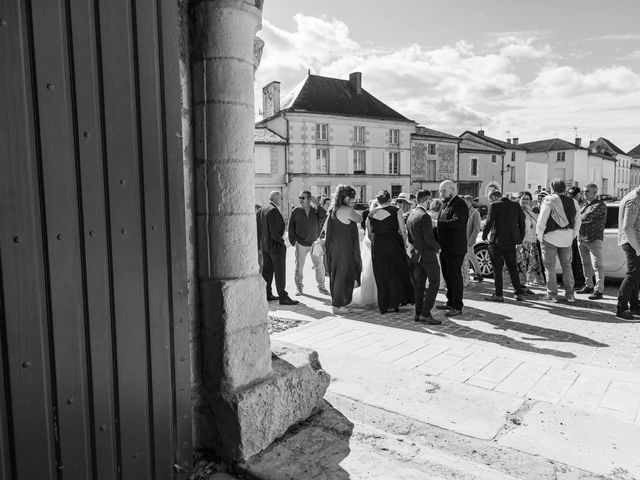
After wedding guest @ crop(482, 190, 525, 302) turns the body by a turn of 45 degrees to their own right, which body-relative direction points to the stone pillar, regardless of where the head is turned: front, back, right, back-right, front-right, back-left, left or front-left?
back

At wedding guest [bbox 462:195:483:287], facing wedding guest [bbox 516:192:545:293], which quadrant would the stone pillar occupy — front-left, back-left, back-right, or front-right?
back-right

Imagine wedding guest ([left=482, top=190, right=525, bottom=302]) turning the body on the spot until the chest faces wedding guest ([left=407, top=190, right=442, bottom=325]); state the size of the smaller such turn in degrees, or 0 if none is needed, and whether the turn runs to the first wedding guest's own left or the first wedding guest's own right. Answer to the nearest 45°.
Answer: approximately 90° to the first wedding guest's own left

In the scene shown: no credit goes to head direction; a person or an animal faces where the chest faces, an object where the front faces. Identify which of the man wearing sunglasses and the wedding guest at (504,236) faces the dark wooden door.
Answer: the man wearing sunglasses

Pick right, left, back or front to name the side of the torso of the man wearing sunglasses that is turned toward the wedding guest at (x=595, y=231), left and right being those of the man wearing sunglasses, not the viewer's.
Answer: left

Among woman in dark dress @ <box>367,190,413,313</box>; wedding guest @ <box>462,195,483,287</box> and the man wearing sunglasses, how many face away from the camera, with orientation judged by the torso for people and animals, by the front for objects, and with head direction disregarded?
1

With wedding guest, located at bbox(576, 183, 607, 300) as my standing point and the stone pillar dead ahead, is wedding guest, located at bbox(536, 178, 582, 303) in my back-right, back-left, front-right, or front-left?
front-right

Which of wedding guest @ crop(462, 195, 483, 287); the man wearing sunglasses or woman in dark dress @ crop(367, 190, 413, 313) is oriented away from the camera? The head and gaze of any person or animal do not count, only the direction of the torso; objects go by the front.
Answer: the woman in dark dress

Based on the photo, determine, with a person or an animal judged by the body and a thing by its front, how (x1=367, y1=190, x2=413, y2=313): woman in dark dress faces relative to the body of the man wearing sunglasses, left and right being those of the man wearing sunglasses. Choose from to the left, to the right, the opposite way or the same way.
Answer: the opposite way

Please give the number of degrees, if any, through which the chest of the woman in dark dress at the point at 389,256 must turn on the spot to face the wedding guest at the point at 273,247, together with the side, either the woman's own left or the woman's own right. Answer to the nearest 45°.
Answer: approximately 90° to the woman's own left

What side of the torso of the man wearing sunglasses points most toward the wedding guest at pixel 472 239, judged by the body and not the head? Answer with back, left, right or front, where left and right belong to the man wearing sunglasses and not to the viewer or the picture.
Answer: left

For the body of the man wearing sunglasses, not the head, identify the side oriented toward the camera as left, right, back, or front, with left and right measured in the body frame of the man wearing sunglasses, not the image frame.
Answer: front

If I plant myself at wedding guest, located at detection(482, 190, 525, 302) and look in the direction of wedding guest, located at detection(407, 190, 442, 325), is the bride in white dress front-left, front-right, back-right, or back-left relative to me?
front-right

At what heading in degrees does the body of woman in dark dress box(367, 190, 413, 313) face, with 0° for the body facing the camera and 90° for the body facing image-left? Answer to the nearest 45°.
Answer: approximately 180°

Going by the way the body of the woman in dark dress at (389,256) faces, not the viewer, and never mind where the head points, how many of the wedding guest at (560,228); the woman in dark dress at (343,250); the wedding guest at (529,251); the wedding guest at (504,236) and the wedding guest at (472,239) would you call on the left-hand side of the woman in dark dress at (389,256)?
1
